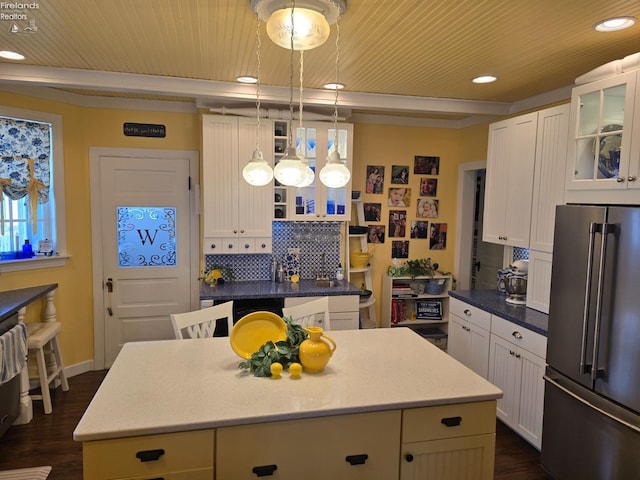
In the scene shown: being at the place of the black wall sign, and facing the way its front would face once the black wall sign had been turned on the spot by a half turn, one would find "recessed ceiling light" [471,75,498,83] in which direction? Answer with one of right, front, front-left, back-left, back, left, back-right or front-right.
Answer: back-right

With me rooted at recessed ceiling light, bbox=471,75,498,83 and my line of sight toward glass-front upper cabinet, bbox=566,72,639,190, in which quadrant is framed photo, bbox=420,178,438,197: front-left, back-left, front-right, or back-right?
back-left

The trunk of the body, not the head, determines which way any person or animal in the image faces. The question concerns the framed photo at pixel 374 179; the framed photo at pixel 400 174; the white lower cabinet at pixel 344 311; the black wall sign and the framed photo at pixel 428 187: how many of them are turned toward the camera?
5

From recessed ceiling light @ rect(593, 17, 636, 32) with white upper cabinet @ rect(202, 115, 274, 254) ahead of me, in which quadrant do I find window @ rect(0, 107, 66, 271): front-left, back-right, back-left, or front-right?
front-left

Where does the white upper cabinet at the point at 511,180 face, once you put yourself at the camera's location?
facing the viewer and to the left of the viewer

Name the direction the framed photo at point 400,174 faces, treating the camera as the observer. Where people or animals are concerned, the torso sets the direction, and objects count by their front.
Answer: facing the viewer

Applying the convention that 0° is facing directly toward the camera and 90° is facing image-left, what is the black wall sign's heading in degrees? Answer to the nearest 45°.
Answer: approximately 0°

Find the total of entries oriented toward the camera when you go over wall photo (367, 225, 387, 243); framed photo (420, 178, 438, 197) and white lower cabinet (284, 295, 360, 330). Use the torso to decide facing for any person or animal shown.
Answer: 3

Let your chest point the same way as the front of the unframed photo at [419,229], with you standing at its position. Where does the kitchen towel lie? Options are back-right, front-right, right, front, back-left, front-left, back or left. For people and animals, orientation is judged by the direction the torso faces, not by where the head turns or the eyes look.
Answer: front-right

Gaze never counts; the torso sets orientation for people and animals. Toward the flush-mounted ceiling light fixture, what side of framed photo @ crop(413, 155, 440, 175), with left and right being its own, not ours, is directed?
front

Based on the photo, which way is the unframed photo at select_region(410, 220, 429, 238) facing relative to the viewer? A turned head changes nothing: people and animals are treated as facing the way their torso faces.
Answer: toward the camera

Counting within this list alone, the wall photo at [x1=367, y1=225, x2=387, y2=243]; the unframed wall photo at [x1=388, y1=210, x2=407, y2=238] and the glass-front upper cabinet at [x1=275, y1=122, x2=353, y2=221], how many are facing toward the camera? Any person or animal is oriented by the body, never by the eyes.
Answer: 3

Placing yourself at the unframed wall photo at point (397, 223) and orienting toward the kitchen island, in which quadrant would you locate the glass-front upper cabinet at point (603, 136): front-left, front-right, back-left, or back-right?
front-left

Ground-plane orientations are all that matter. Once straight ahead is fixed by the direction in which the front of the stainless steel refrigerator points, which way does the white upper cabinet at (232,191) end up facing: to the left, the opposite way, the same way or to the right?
to the left

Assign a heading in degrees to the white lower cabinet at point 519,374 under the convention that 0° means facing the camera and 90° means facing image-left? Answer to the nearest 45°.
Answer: approximately 45°

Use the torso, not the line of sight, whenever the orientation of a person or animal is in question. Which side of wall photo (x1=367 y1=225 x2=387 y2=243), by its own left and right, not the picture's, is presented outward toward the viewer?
front

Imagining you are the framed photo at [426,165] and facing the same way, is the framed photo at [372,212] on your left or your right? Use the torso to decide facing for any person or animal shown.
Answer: on your right
